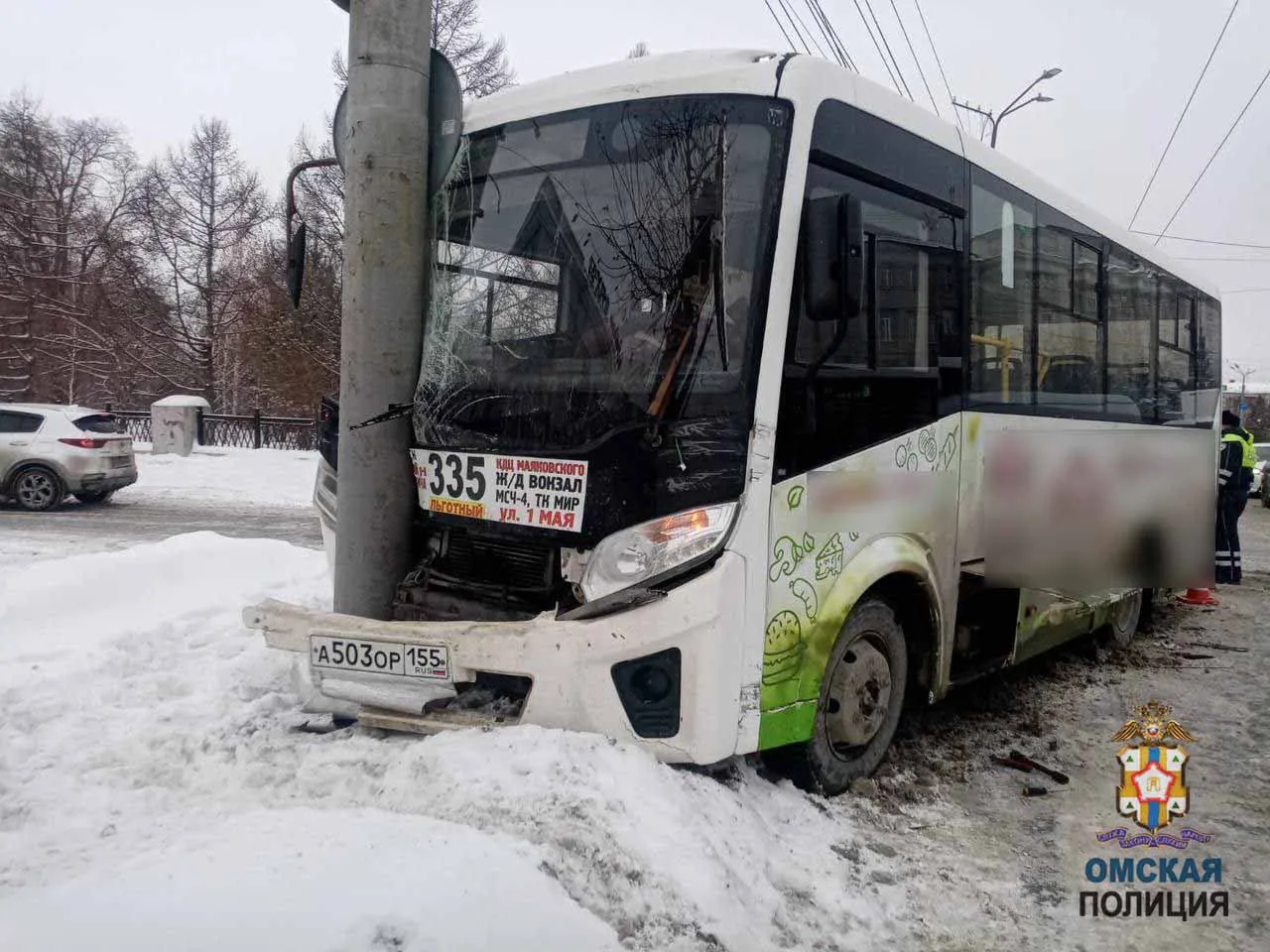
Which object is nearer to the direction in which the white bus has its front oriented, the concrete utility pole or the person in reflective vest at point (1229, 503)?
the concrete utility pole

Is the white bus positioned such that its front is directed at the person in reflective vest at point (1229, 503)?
no

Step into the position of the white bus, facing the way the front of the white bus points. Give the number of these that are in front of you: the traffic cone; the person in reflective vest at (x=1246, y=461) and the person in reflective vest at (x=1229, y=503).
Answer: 0

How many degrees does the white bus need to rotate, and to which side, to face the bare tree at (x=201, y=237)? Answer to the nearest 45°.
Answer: approximately 90° to its right

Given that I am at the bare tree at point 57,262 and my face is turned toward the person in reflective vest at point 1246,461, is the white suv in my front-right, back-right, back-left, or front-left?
front-right

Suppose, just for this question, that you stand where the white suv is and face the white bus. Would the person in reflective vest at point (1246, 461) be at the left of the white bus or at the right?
left

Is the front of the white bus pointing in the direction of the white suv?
no

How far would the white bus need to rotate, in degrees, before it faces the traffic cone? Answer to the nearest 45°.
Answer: approximately 180°

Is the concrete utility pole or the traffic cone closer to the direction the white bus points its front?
the concrete utility pole

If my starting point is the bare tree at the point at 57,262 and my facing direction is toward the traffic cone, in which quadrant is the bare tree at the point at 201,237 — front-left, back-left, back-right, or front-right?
front-left

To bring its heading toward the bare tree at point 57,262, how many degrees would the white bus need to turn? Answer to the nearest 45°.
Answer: approximately 90° to its right

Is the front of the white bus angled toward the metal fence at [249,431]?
no

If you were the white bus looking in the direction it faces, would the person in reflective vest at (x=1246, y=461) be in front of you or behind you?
behind

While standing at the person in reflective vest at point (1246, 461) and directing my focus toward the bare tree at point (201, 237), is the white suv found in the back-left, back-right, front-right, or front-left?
front-left

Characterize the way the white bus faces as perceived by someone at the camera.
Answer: facing the viewer and to the left of the viewer
